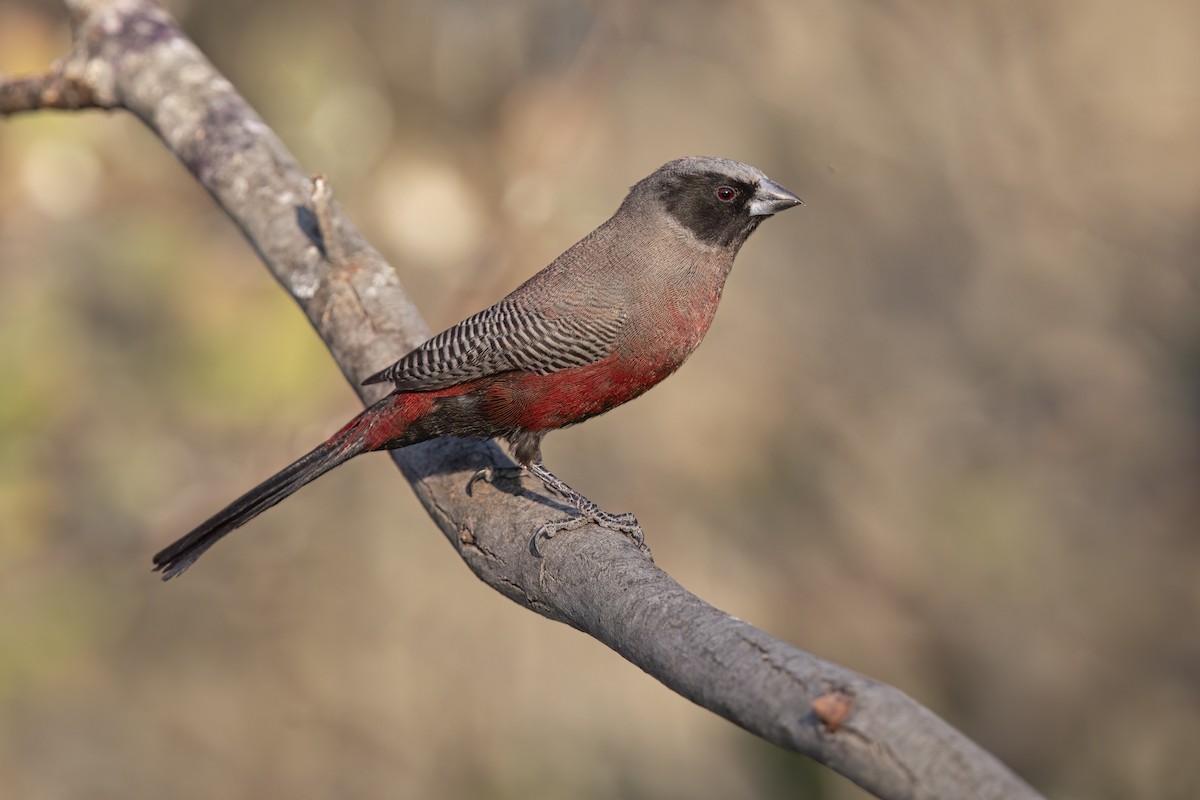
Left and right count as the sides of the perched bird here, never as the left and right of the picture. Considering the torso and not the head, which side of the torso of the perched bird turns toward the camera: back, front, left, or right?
right
